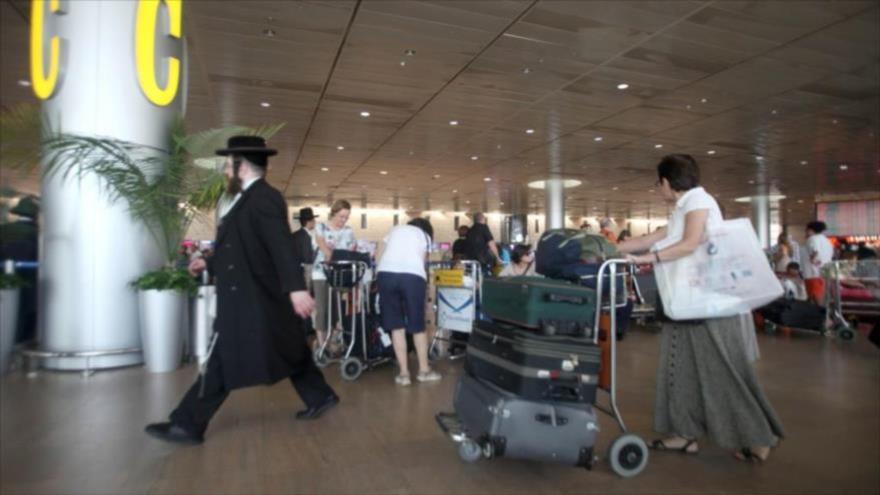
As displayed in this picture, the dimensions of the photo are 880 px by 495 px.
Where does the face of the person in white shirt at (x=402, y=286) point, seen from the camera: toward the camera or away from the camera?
away from the camera

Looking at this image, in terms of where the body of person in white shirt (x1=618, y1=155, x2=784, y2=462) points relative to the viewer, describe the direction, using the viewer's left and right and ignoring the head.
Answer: facing to the left of the viewer

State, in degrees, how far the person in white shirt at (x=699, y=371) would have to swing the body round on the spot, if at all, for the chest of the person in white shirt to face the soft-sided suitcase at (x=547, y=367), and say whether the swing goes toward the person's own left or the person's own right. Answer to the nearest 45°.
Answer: approximately 45° to the person's own left

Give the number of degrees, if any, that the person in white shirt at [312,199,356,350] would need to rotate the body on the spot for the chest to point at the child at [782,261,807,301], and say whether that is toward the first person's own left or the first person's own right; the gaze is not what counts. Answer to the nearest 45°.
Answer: approximately 45° to the first person's own left

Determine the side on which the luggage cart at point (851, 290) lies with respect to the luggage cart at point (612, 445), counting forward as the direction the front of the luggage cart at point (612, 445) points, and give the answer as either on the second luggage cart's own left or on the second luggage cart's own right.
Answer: on the second luggage cart's own right

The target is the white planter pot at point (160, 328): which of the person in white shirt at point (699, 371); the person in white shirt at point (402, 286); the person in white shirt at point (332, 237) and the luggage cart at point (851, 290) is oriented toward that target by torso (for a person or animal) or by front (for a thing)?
the person in white shirt at point (699, 371)

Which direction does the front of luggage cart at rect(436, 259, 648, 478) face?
to the viewer's left

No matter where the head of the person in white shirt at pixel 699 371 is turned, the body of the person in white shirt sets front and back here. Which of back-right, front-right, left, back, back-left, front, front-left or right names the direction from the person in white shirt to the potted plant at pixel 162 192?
front

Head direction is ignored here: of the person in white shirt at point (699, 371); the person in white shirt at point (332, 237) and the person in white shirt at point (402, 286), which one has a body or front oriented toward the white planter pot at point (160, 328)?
the person in white shirt at point (699, 371)

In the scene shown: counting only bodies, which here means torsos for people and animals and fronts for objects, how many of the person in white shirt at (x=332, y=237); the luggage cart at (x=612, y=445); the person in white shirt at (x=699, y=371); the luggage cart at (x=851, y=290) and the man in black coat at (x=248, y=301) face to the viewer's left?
3
